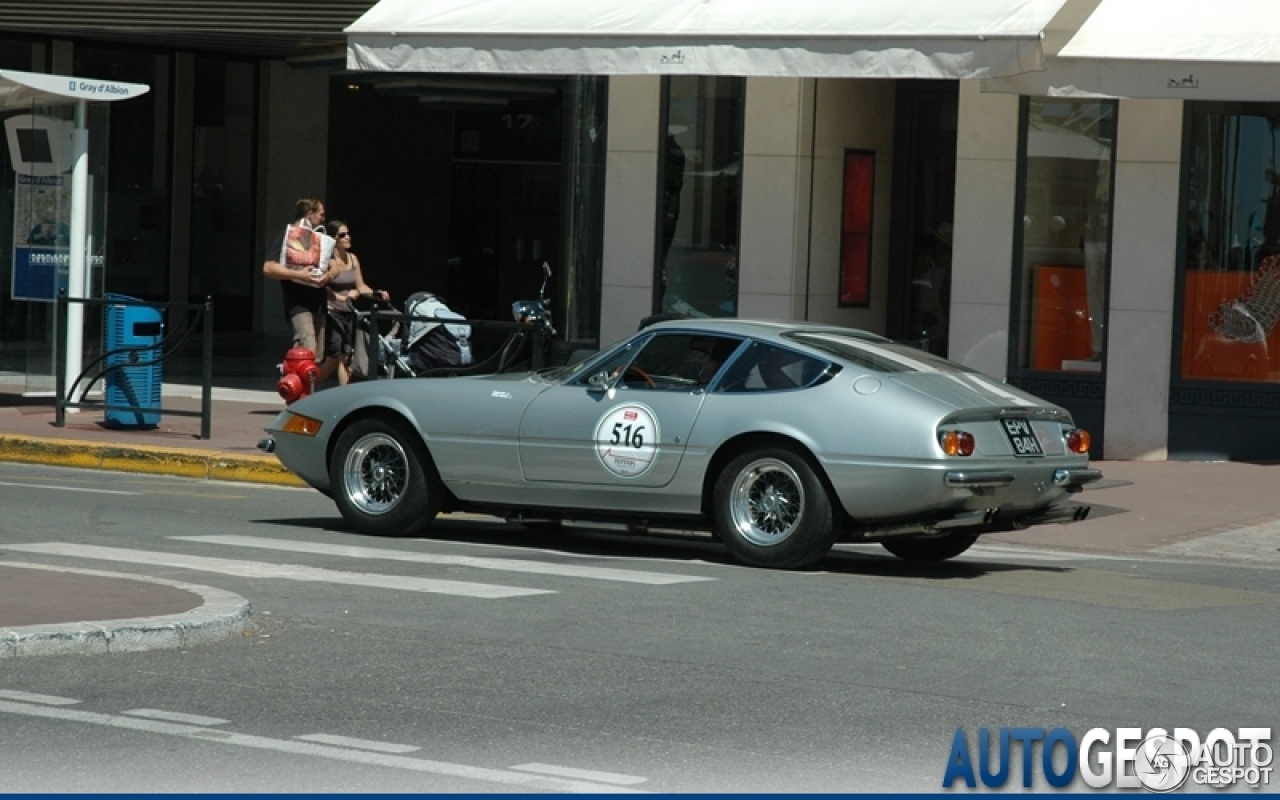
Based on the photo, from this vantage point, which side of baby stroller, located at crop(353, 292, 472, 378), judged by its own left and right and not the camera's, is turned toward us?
right

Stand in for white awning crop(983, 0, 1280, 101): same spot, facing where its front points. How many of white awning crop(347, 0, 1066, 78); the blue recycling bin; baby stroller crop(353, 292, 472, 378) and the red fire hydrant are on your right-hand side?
4

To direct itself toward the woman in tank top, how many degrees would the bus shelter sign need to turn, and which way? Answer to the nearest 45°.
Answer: approximately 45° to its left

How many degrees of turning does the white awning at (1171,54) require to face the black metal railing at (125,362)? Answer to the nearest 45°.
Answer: approximately 90° to its right

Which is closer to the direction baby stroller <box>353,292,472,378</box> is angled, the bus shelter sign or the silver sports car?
the silver sports car

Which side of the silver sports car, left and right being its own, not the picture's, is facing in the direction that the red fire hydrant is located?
front

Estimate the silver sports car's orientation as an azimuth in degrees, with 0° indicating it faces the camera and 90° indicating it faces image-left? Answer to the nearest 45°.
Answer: approximately 135°

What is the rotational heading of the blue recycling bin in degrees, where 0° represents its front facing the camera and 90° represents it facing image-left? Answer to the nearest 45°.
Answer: approximately 0°

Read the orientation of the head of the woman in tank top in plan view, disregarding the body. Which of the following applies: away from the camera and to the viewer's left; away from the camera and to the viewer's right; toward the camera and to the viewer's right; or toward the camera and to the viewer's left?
toward the camera and to the viewer's right

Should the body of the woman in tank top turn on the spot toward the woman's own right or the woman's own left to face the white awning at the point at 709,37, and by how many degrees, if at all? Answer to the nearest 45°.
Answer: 0° — they already face it

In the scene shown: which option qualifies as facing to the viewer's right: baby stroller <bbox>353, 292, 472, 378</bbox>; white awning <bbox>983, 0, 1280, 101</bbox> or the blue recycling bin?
the baby stroller

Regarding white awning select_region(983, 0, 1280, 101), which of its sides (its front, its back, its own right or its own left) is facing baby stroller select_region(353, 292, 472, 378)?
right
